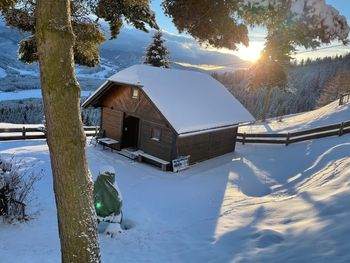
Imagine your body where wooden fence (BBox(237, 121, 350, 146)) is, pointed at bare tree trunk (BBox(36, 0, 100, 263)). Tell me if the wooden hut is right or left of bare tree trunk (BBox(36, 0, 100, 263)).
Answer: right

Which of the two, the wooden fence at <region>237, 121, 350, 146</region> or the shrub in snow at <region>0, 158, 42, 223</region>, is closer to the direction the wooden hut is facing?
the shrub in snow

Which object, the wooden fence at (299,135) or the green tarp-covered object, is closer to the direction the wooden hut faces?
the green tarp-covered object

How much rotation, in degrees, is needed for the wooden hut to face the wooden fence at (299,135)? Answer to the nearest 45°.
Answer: approximately 135° to its left

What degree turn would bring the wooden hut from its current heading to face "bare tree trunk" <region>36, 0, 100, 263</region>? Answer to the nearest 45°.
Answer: approximately 45° to its left

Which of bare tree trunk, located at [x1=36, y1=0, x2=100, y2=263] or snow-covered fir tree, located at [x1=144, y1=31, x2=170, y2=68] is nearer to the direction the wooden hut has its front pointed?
the bare tree trunk

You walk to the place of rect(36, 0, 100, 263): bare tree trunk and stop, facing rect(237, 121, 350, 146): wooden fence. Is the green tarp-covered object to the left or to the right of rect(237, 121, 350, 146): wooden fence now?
left

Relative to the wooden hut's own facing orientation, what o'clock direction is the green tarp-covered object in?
The green tarp-covered object is roughly at 11 o'clock from the wooden hut.

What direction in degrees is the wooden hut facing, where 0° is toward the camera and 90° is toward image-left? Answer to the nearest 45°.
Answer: approximately 45°

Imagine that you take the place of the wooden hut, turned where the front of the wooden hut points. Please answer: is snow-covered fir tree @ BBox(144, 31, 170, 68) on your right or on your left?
on your right
